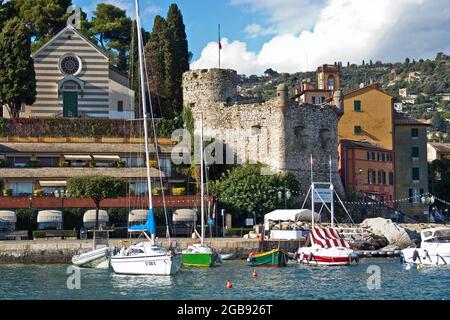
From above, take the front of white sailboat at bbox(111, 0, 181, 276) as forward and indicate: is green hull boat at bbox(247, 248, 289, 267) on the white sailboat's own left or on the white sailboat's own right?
on the white sailboat's own left

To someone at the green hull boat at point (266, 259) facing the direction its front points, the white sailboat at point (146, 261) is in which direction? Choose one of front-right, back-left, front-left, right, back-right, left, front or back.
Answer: right

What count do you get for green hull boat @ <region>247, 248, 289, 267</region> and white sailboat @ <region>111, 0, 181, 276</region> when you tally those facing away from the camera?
0

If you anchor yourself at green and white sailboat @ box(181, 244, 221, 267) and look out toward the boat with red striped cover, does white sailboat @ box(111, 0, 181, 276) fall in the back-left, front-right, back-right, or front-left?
back-right

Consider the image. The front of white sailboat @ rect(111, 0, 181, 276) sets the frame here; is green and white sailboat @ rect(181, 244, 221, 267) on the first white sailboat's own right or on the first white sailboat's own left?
on the first white sailboat's own left

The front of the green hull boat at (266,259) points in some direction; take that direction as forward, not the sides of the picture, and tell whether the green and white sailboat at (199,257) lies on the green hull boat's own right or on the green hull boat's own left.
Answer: on the green hull boat's own right
